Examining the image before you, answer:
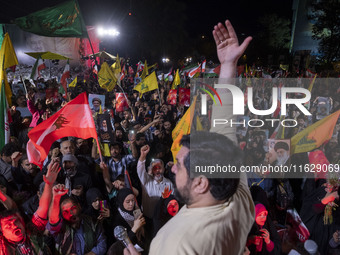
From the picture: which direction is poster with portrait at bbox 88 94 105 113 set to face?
toward the camera

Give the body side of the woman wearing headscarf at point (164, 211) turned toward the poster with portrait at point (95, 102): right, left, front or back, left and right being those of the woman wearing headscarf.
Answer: back

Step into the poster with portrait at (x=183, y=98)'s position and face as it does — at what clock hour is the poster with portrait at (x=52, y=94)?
the poster with portrait at (x=52, y=94) is roughly at 2 o'clock from the poster with portrait at (x=183, y=98).

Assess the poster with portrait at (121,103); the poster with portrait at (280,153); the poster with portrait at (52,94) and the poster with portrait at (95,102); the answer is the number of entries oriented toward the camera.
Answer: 4

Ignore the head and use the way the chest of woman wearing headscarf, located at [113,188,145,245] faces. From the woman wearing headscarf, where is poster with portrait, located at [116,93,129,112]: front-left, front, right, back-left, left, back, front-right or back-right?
back-left

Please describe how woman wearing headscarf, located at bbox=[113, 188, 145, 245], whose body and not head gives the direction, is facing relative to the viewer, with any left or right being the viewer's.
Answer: facing the viewer and to the right of the viewer

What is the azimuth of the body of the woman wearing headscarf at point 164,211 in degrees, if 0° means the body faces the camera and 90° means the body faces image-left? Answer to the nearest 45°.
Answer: approximately 315°

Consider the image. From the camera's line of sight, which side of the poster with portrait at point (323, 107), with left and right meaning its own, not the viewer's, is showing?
front

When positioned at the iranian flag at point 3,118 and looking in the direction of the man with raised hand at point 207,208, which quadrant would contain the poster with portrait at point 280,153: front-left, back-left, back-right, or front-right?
front-left

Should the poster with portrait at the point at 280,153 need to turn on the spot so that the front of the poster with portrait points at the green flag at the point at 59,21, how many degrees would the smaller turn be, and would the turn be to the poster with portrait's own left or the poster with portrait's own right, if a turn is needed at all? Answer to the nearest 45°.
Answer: approximately 90° to the poster with portrait's own right

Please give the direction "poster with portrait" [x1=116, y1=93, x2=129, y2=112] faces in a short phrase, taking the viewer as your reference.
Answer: facing the viewer

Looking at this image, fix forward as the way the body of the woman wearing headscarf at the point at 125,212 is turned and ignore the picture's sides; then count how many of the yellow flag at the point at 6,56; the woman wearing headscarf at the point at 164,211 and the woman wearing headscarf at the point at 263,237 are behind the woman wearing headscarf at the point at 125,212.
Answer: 1

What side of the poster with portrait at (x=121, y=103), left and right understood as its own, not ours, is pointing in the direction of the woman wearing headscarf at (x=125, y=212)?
front
